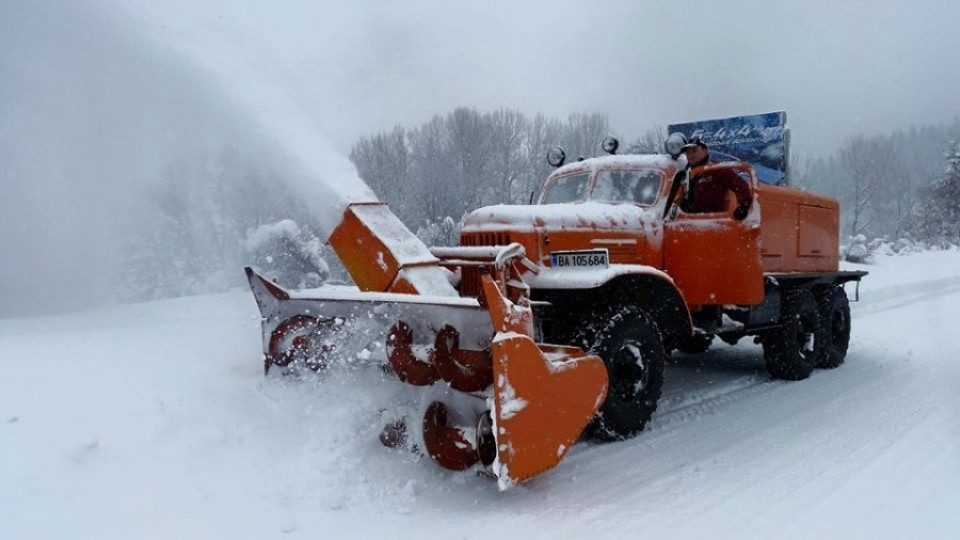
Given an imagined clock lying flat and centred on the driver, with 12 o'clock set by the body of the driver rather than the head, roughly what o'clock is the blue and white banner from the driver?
The blue and white banner is roughly at 5 o'clock from the driver.

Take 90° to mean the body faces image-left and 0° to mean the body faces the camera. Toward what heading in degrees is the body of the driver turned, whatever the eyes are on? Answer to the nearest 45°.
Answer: approximately 45°

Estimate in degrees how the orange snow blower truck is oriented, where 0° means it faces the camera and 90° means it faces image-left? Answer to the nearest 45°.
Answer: approximately 45°
